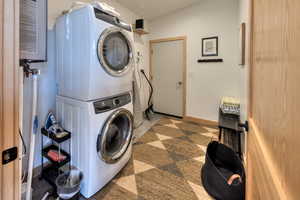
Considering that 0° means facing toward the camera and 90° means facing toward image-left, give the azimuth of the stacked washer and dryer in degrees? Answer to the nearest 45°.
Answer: approximately 315°

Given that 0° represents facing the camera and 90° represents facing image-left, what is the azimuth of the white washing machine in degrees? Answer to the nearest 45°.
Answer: approximately 315°

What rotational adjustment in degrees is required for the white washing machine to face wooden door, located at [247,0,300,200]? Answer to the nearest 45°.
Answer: approximately 45° to its right
